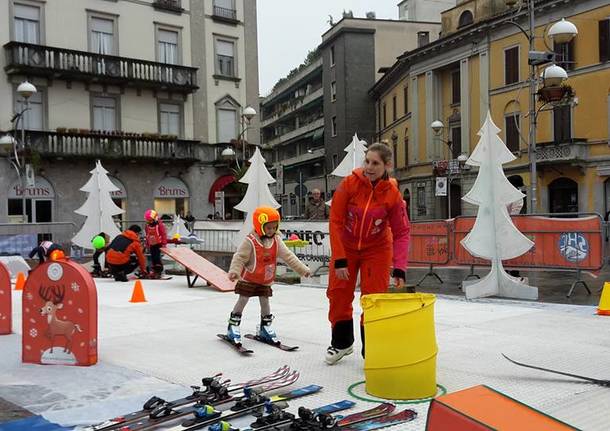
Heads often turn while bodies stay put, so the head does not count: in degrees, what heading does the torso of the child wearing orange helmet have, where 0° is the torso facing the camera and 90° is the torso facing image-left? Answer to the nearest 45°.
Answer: approximately 315°

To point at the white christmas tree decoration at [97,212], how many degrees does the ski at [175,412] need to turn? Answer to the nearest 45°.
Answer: approximately 45° to its left

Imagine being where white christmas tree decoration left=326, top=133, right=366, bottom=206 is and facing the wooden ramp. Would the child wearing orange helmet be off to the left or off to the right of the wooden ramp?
left

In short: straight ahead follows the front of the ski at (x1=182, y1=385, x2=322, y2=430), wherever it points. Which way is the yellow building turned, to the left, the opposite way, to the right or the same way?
the opposite way

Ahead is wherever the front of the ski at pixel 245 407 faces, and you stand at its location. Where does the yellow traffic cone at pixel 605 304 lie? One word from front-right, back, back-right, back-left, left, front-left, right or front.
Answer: front

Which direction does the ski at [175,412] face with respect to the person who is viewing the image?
facing away from the viewer and to the right of the viewer

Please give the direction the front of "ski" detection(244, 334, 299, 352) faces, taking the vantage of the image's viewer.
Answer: facing the viewer and to the right of the viewer

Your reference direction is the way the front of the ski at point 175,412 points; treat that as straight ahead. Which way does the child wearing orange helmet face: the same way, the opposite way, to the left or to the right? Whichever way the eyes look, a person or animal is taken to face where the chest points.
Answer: to the right

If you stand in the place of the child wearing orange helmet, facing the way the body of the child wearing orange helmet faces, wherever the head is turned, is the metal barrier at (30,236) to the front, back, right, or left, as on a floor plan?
back

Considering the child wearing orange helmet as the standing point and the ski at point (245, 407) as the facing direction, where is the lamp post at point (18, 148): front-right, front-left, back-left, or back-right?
back-right

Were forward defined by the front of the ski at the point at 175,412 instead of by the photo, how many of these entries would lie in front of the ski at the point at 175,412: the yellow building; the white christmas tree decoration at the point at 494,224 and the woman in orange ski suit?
3

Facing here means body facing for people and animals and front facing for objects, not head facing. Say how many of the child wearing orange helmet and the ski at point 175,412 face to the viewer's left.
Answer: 0

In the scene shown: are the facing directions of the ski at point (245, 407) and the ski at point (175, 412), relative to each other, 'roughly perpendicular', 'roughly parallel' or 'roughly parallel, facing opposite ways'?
roughly parallel

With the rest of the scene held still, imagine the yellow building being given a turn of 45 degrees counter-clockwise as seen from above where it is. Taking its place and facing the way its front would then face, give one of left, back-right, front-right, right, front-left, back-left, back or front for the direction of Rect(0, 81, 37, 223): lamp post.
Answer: front-right

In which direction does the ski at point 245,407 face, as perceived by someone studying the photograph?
facing away from the viewer and to the right of the viewer

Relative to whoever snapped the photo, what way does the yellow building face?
facing the viewer and to the left of the viewer

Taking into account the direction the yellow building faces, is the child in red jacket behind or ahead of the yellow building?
ahead

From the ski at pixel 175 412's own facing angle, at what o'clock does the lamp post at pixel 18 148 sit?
The lamp post is roughly at 10 o'clock from the ski.

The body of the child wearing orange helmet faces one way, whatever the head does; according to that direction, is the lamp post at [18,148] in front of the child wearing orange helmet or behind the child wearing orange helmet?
behind

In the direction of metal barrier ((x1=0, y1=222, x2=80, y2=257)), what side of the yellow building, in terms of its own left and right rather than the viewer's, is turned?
front
